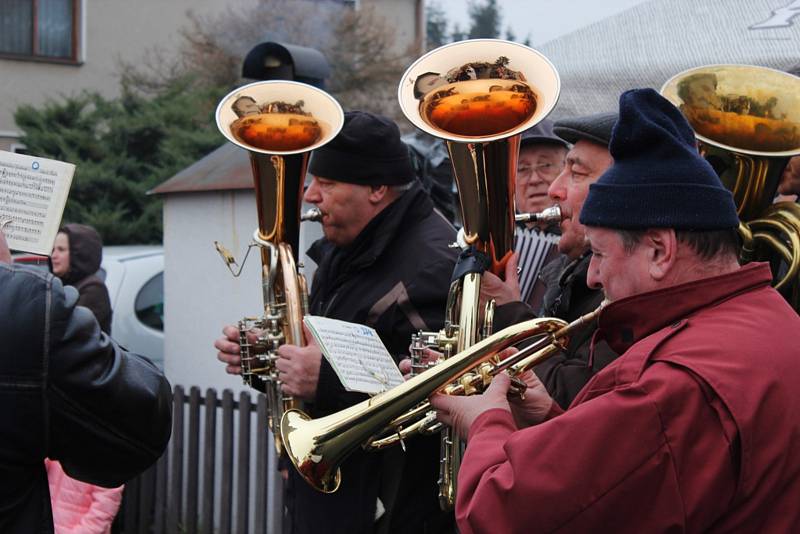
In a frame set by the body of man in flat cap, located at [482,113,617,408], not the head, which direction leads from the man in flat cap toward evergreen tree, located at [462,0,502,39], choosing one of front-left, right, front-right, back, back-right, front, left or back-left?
right

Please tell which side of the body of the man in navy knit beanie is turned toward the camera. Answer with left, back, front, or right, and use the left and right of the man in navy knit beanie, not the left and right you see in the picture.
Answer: left

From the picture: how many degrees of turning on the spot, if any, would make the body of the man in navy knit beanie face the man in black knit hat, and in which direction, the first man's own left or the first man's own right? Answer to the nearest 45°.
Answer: approximately 45° to the first man's own right

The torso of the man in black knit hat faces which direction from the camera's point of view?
to the viewer's left

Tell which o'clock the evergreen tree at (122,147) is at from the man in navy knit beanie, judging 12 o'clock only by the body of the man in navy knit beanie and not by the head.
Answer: The evergreen tree is roughly at 2 o'clock from the man in navy knit beanie.

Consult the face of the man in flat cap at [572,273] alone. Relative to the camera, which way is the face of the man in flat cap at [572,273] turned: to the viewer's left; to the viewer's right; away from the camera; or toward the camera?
to the viewer's left

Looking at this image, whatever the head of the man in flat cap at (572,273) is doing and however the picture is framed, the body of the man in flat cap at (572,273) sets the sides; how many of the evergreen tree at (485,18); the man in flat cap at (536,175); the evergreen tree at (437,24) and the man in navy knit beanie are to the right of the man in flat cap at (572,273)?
3

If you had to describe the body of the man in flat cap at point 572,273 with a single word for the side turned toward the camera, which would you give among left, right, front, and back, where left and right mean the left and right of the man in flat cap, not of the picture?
left

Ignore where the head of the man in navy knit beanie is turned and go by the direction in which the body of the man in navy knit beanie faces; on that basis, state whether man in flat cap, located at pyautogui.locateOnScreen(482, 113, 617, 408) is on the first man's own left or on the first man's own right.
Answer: on the first man's own right
